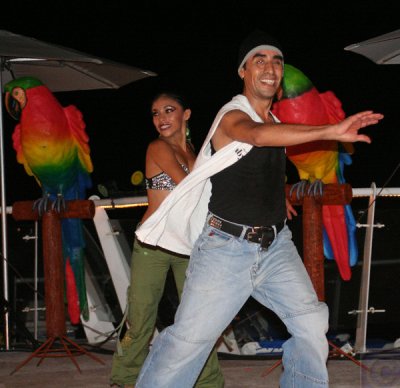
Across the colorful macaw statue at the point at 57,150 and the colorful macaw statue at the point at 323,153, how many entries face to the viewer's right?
0

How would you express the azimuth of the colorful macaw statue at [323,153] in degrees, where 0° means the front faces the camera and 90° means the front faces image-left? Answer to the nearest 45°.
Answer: approximately 45°

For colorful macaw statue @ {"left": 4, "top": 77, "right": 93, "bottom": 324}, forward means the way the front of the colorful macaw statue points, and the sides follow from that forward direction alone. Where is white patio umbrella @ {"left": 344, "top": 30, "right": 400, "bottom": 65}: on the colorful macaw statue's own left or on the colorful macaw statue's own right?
on the colorful macaw statue's own left

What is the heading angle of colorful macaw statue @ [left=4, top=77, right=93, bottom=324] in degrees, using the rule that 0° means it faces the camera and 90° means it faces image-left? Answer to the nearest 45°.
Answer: approximately 45°

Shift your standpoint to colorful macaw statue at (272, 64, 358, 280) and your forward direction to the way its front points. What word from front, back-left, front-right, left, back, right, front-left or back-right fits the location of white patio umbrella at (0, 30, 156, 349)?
front-right

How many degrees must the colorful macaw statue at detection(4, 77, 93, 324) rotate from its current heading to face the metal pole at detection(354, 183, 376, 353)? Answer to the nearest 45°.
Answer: approximately 90° to its left
